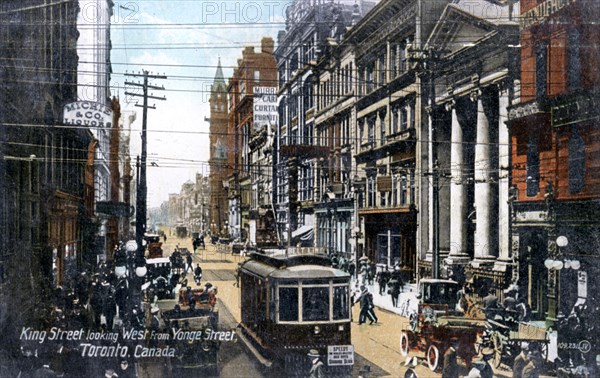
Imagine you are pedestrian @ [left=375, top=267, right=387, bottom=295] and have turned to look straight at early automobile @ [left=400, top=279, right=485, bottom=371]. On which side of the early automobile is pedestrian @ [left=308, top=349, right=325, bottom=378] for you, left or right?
right

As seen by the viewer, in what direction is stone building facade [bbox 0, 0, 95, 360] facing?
to the viewer's right

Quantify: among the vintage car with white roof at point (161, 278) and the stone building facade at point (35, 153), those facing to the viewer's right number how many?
1

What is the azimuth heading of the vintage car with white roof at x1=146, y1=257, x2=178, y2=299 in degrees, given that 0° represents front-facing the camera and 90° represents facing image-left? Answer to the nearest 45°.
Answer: approximately 0°

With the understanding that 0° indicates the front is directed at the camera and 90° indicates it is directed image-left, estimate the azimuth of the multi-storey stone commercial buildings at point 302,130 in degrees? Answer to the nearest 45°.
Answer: approximately 45°

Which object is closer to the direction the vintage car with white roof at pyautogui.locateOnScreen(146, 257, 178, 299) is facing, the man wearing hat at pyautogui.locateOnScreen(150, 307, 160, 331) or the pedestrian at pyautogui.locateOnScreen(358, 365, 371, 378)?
the man wearing hat

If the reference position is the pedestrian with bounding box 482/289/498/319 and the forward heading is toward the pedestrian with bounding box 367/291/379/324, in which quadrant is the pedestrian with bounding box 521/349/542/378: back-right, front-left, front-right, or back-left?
back-left

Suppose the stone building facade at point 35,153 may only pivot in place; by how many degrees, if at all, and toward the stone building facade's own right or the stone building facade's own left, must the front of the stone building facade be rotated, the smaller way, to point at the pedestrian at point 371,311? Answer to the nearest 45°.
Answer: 0° — it already faces them

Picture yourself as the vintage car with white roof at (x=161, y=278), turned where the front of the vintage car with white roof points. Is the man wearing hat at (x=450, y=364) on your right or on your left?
on your left
